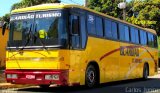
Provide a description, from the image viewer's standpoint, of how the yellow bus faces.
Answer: facing the viewer and to the left of the viewer
